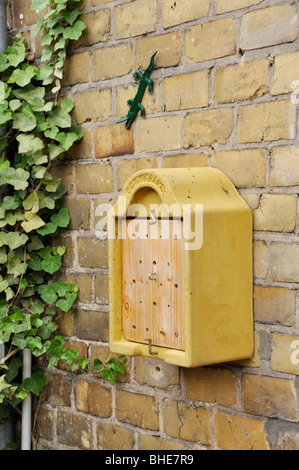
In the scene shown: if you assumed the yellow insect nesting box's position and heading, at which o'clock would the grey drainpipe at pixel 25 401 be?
The grey drainpipe is roughly at 3 o'clock from the yellow insect nesting box.

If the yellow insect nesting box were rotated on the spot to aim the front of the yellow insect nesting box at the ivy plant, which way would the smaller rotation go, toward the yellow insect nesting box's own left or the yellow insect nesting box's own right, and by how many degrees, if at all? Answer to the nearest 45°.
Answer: approximately 90° to the yellow insect nesting box's own right

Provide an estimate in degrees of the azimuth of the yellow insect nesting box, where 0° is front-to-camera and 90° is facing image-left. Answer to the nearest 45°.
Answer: approximately 45°
